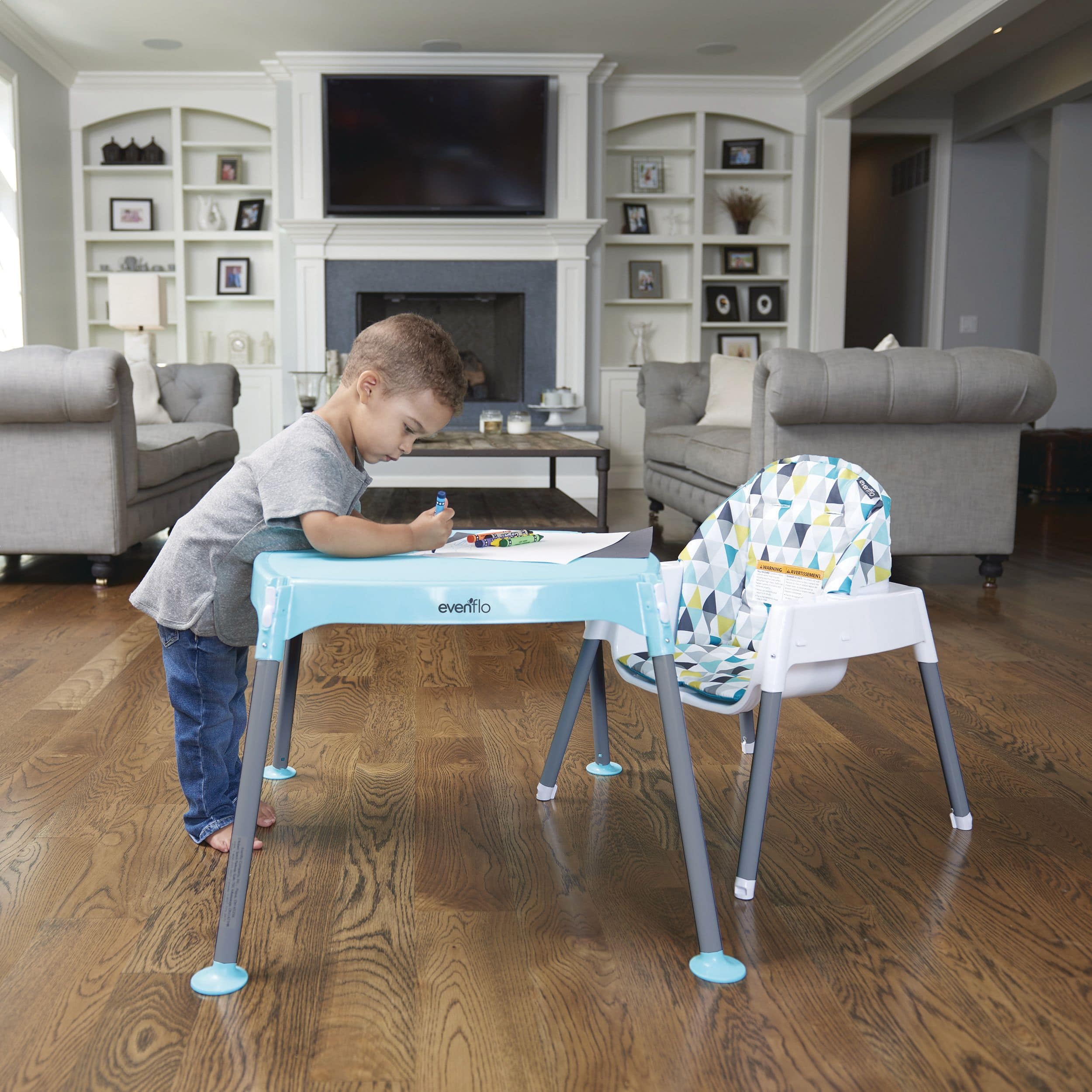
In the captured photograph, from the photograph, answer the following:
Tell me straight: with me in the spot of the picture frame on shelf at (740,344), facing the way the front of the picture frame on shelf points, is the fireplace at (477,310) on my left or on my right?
on my right

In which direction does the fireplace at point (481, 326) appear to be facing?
toward the camera

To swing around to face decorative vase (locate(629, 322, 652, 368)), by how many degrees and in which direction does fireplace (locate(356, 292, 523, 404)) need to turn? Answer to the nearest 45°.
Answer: approximately 90° to its left

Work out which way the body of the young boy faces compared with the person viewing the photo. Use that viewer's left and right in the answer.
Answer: facing to the right of the viewer

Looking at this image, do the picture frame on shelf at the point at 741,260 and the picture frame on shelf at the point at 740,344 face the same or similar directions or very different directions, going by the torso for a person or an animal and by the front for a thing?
same or similar directions

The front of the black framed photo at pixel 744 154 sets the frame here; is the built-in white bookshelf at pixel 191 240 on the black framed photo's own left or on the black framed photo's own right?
on the black framed photo's own right

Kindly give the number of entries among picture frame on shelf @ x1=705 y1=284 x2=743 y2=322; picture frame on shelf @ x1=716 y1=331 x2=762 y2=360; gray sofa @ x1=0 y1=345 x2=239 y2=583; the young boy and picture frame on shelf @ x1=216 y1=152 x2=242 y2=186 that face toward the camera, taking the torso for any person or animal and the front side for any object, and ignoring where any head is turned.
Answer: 3

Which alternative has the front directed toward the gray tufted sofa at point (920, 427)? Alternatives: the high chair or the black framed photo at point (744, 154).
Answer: the black framed photo

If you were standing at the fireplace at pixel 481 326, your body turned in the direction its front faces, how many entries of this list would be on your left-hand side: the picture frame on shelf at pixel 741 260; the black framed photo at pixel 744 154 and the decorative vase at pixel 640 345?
3

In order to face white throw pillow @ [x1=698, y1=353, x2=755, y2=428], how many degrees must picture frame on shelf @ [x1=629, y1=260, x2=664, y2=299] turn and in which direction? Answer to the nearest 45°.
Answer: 0° — it already faces it

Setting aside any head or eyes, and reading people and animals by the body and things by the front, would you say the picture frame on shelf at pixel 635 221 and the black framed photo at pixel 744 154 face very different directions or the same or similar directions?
same or similar directions

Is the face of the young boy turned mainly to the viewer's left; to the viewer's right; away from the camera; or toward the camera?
to the viewer's right

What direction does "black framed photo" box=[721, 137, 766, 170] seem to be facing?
toward the camera

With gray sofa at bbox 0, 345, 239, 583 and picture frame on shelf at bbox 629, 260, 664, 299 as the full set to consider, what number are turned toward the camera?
1

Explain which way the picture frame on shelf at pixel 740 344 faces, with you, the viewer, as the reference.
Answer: facing the viewer

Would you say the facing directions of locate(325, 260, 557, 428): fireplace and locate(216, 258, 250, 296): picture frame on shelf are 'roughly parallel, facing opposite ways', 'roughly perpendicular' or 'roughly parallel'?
roughly parallel

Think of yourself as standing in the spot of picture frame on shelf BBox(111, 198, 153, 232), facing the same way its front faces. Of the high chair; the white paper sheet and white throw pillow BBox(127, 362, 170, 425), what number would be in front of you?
3

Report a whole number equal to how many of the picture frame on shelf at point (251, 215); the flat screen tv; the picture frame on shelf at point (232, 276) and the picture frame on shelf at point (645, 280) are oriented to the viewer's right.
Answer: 0

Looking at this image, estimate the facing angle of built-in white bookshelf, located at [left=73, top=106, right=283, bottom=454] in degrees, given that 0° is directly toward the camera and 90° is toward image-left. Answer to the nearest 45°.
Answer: approximately 0°

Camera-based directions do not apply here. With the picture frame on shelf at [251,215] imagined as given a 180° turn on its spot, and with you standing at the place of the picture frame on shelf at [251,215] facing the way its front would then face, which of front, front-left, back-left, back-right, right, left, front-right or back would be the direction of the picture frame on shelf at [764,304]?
front-right
